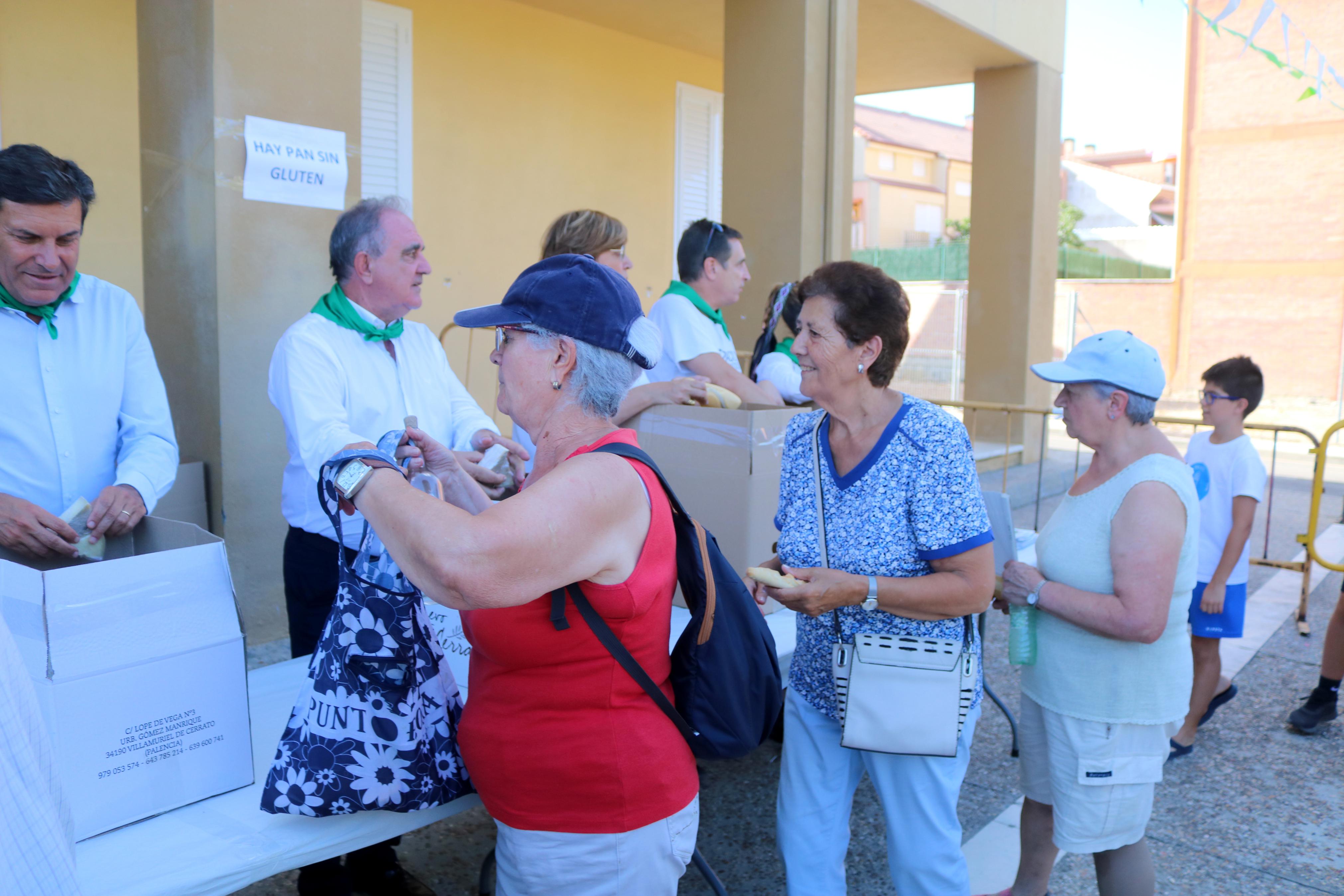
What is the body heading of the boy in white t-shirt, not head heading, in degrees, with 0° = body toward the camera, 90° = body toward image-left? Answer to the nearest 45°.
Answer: approximately 90°

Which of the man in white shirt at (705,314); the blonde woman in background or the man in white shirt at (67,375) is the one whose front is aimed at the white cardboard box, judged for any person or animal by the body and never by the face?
the man in white shirt at (67,375)

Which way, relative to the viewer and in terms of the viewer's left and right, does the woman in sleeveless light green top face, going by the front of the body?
facing to the left of the viewer
